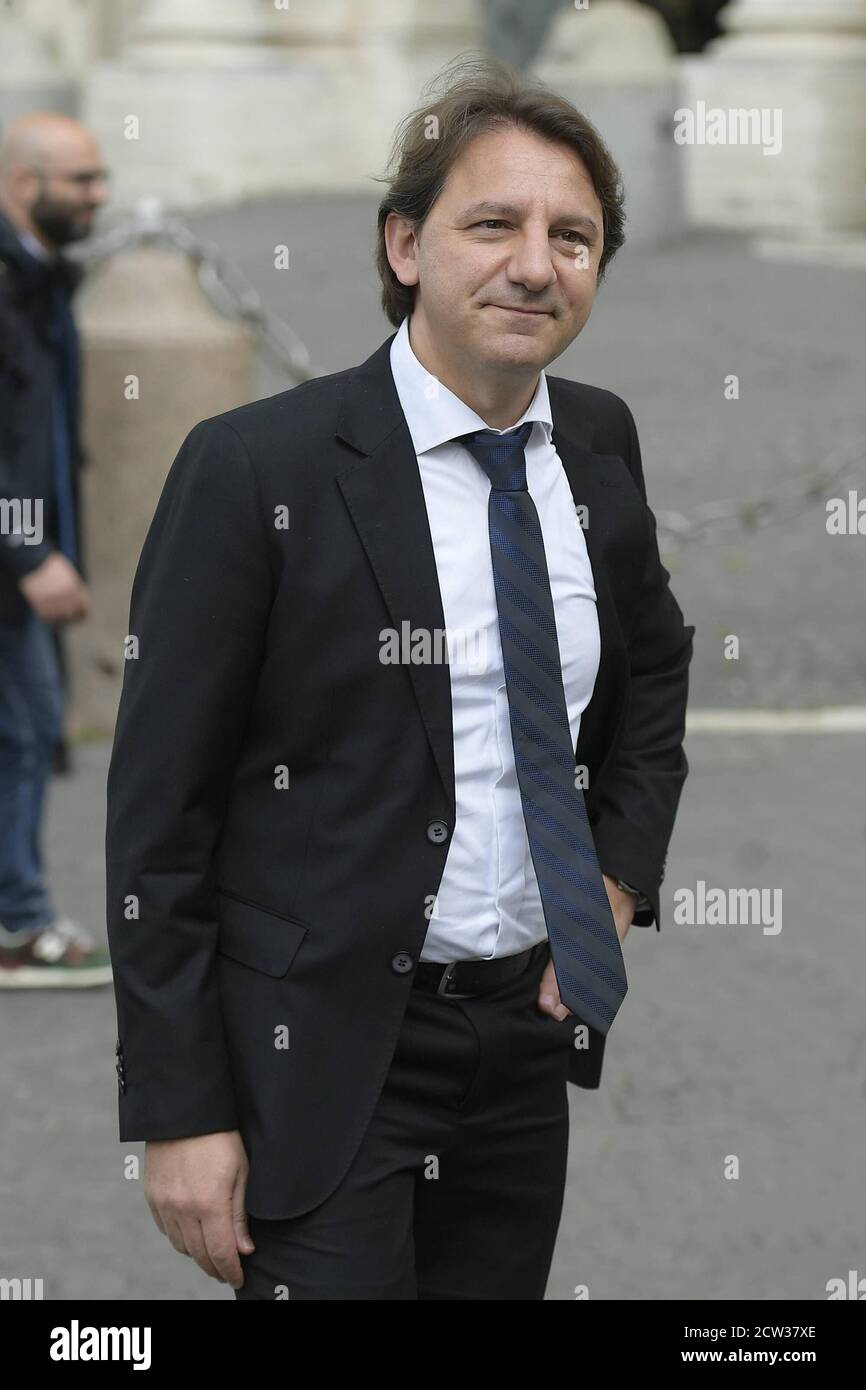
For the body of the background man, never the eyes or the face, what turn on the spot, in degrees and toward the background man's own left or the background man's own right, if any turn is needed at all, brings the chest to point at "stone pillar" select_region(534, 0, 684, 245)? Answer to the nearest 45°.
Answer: approximately 45° to the background man's own left

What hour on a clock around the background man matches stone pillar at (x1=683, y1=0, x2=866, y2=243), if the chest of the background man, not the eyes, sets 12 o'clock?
The stone pillar is roughly at 10 o'clock from the background man.

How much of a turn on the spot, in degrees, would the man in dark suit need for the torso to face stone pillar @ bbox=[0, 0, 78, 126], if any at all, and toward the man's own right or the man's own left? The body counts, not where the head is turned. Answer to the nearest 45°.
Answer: approximately 135° to the man's own left

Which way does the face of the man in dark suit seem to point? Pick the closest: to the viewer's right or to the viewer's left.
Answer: to the viewer's right

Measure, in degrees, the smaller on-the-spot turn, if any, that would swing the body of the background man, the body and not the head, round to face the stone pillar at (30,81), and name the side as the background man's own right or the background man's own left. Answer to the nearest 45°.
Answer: approximately 90° to the background man's own left

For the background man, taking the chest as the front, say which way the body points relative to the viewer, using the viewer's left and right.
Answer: facing to the right of the viewer

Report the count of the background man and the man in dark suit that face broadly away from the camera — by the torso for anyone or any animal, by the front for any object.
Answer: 0

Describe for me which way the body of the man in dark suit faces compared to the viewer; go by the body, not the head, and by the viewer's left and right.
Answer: facing the viewer and to the right of the viewer
